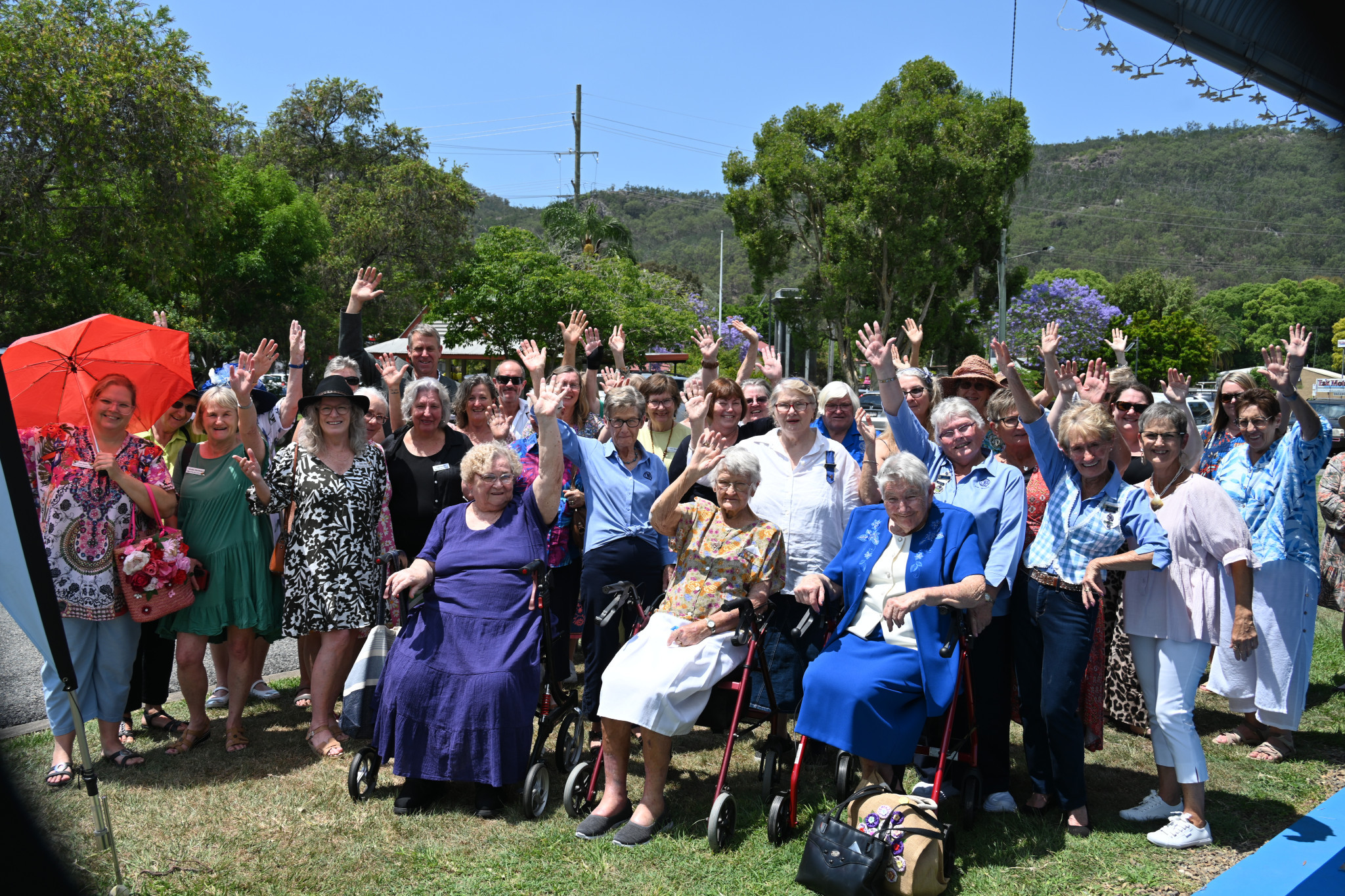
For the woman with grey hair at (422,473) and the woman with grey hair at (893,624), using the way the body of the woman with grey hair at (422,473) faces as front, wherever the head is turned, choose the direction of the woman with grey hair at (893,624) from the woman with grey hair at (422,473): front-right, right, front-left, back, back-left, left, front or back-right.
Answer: front-left

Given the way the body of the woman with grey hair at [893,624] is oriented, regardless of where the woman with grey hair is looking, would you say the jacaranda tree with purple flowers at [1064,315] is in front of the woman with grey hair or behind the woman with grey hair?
behind

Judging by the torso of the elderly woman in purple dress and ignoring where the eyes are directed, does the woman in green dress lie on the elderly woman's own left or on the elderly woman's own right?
on the elderly woman's own right

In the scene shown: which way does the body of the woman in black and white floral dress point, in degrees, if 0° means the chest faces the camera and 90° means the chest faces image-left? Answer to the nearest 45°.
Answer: approximately 0°

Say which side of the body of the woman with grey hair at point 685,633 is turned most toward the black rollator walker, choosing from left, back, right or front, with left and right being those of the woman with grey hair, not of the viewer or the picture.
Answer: right

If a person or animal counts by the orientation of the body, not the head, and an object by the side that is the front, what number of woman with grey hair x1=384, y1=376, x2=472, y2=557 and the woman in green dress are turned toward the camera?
2

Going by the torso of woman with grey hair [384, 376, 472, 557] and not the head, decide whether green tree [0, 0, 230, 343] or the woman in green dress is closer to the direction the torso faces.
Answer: the woman in green dress

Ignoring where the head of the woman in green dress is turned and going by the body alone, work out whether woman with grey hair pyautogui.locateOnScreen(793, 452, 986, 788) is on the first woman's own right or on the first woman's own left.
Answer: on the first woman's own left

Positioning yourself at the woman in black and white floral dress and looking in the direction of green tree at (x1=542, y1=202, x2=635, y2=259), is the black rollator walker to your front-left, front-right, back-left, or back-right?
back-right
